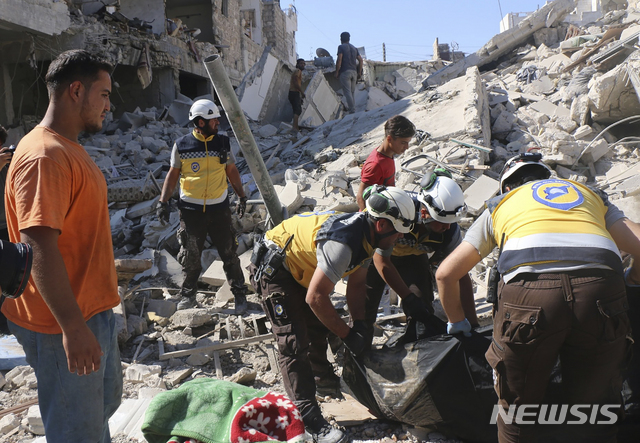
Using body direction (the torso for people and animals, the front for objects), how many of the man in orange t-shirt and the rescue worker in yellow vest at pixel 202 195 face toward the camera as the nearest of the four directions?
1

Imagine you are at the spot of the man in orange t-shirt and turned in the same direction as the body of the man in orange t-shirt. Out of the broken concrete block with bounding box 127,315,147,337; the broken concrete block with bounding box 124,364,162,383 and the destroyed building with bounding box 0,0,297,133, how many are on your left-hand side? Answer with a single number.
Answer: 3

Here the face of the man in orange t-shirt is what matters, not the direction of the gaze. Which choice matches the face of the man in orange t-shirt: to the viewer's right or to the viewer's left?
to the viewer's right

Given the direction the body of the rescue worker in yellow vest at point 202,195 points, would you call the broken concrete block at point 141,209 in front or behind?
behind

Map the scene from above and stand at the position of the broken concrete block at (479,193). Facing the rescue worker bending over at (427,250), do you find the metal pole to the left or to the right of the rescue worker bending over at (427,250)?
right

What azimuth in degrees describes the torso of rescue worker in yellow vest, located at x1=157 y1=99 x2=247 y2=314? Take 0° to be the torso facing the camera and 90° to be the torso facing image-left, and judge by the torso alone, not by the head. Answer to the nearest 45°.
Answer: approximately 0°

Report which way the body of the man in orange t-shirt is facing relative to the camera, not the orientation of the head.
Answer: to the viewer's right
